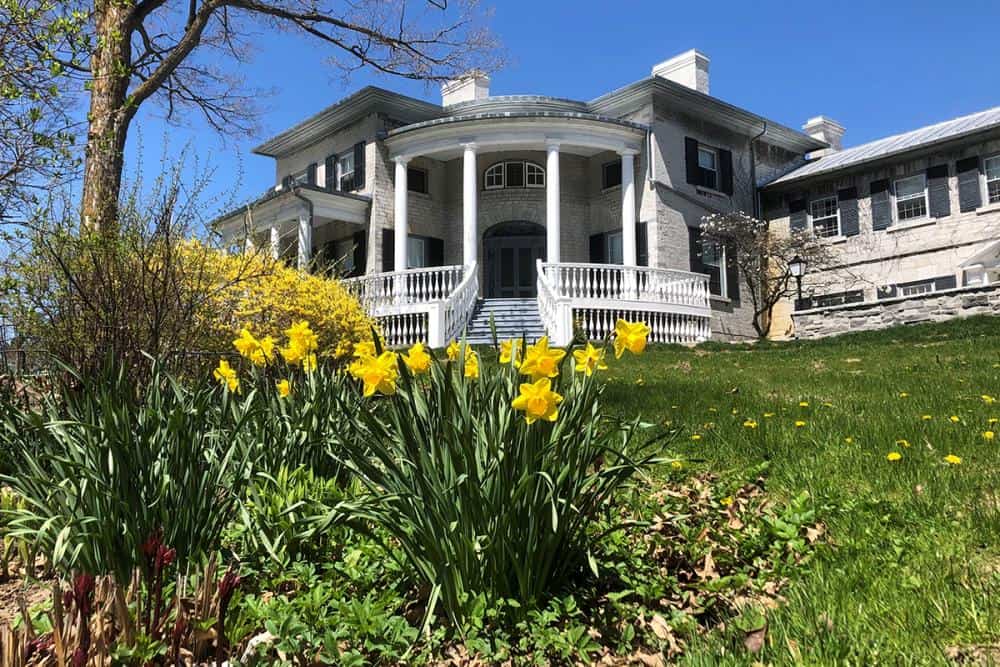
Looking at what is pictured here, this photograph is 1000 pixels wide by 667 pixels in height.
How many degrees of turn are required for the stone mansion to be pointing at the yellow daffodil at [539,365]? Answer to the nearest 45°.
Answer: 0° — it already faces it

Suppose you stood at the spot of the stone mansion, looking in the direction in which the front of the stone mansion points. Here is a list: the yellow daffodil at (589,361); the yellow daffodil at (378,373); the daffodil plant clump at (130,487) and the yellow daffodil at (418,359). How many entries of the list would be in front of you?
4

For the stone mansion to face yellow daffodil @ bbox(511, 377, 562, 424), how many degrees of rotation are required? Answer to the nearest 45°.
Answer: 0° — it already faces it

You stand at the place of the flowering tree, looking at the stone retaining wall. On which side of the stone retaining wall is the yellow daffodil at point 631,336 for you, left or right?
right

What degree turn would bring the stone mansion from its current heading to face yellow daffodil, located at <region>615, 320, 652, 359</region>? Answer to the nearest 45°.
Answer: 0° — it already faces it

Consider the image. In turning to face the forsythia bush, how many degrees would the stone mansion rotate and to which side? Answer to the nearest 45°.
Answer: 0° — it already faces it

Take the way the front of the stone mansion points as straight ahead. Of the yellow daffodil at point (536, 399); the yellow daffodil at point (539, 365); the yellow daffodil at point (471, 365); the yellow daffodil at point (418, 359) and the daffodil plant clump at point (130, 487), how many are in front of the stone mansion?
5

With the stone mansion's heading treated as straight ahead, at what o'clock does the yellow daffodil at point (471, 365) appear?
The yellow daffodil is roughly at 12 o'clock from the stone mansion.

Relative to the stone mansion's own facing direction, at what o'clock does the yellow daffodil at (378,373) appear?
The yellow daffodil is roughly at 12 o'clock from the stone mansion.

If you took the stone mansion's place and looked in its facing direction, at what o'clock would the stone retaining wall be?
The stone retaining wall is roughly at 10 o'clock from the stone mansion.

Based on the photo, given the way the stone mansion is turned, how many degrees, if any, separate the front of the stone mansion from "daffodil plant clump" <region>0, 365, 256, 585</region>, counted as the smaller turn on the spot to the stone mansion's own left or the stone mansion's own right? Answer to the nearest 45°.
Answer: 0° — it already faces it

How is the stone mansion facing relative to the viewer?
toward the camera
